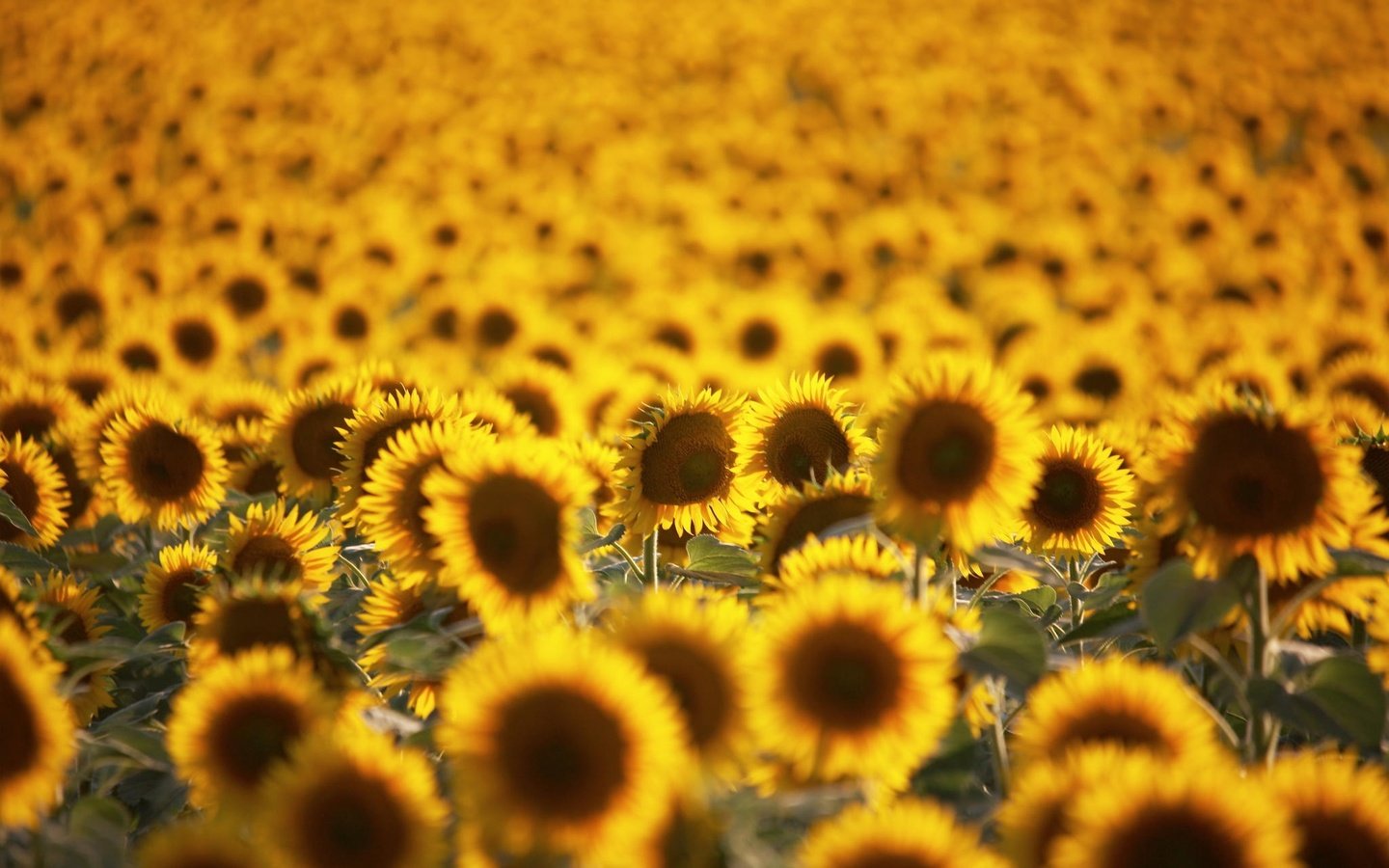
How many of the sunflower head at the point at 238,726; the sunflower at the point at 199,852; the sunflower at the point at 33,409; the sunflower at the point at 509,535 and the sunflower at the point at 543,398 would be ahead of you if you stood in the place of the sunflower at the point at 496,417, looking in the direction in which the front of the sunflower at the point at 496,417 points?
3

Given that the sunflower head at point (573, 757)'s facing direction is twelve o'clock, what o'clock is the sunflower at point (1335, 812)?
The sunflower is roughly at 9 o'clock from the sunflower head.

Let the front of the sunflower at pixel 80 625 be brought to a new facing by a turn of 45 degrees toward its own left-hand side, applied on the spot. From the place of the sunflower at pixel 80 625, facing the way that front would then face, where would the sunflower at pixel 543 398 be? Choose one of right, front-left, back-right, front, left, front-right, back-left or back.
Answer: left

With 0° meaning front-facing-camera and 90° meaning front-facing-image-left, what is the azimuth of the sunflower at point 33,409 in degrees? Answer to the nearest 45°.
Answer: approximately 0°

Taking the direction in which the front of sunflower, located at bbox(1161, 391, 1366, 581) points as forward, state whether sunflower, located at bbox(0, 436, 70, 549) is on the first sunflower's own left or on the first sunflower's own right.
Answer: on the first sunflower's own right

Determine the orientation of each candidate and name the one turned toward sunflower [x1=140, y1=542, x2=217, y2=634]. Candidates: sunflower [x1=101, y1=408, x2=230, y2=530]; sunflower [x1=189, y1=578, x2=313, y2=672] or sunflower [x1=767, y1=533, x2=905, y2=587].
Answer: sunflower [x1=101, y1=408, x2=230, y2=530]

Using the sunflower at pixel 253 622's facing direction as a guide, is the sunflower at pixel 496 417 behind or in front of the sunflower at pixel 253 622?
behind

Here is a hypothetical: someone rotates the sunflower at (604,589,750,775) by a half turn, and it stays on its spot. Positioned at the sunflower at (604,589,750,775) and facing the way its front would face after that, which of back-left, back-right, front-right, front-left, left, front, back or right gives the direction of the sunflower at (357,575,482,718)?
front-left

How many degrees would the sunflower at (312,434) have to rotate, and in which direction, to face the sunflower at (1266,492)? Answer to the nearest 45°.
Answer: approximately 45° to its left
